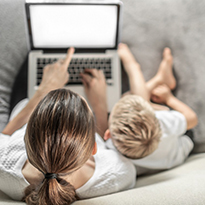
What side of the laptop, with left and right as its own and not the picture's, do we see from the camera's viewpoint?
front

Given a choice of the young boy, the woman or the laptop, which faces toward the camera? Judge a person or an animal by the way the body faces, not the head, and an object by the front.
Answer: the laptop

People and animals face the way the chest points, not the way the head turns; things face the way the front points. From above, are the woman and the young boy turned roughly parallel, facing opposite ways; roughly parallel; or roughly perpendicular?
roughly parallel

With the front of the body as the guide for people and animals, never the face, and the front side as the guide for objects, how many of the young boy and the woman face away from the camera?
2

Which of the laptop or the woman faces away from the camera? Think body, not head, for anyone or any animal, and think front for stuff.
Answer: the woman

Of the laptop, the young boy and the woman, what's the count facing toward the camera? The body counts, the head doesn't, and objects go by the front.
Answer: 1

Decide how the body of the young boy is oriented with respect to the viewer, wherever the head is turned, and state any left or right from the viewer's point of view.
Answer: facing away from the viewer

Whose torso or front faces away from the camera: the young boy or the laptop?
the young boy

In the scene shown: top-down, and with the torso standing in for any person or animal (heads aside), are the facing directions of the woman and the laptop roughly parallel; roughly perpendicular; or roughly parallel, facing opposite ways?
roughly parallel, facing opposite ways

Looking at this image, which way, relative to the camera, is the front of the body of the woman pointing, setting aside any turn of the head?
away from the camera

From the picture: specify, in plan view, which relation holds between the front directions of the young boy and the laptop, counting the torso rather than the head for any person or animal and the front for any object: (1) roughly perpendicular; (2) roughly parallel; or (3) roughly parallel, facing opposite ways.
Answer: roughly parallel, facing opposite ways
